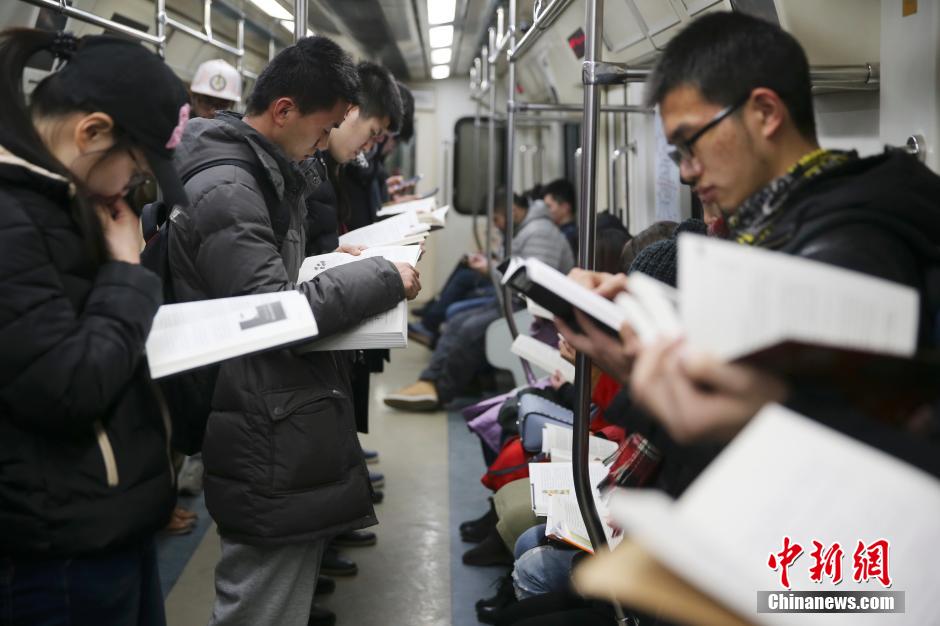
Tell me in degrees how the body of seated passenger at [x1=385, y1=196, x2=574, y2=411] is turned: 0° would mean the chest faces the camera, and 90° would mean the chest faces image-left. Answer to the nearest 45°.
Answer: approximately 90°

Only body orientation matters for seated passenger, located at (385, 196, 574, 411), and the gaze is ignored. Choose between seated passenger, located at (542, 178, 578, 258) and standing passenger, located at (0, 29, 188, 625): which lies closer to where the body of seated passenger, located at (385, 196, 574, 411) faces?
the standing passenger

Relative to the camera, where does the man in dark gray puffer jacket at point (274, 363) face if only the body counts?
to the viewer's right

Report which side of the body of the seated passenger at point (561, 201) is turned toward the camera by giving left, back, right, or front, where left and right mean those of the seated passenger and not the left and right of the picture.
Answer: left

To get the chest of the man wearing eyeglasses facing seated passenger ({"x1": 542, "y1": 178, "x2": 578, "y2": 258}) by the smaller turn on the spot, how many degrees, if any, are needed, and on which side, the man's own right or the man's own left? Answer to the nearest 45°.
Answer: approximately 90° to the man's own right

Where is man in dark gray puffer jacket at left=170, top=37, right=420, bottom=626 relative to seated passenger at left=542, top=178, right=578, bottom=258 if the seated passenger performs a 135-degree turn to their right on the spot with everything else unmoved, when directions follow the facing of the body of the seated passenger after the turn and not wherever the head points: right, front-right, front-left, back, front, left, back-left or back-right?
back-right

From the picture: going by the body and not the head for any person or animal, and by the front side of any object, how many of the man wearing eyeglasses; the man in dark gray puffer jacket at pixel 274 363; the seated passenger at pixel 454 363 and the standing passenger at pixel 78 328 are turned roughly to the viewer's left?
2

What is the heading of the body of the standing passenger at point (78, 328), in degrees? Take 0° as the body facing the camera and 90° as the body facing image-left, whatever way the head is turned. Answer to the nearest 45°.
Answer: approximately 270°

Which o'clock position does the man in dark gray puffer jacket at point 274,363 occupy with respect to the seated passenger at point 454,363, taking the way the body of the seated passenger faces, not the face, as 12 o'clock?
The man in dark gray puffer jacket is roughly at 9 o'clock from the seated passenger.

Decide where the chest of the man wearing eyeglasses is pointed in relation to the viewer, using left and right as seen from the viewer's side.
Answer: facing to the left of the viewer

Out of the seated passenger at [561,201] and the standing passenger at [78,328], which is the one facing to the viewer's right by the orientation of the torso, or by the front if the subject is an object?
the standing passenger

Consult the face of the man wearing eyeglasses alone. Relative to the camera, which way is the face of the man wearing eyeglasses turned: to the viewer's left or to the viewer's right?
to the viewer's left
